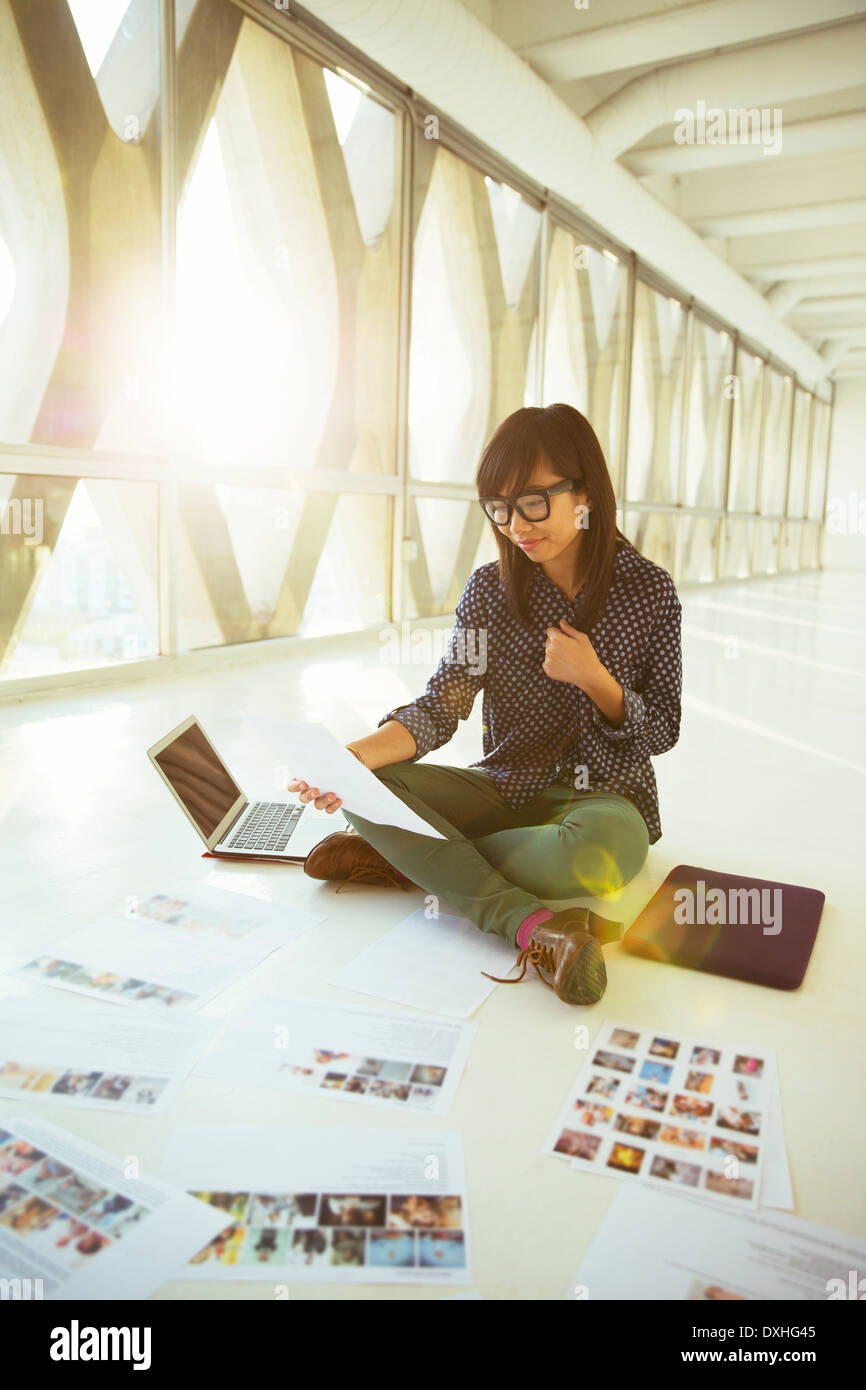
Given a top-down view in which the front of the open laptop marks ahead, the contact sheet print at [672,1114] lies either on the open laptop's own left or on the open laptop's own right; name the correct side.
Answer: on the open laptop's own right

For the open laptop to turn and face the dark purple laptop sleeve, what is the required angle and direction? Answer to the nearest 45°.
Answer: approximately 45° to its right

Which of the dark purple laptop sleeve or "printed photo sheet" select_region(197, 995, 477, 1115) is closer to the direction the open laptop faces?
the dark purple laptop sleeve

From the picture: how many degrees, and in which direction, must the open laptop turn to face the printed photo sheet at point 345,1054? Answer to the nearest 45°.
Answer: approximately 90° to its right

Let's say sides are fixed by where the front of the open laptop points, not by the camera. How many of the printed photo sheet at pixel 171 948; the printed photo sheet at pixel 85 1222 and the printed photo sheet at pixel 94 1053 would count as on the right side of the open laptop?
3

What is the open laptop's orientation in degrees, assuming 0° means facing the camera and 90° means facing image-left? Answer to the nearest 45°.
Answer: approximately 270°

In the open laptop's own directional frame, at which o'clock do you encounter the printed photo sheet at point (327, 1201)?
The printed photo sheet is roughly at 3 o'clock from the open laptop.

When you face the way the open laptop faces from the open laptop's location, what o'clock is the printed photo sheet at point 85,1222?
The printed photo sheet is roughly at 3 o'clock from the open laptop.

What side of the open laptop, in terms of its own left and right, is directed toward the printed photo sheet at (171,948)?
right

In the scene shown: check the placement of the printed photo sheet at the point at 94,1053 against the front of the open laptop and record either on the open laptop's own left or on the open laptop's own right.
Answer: on the open laptop's own right

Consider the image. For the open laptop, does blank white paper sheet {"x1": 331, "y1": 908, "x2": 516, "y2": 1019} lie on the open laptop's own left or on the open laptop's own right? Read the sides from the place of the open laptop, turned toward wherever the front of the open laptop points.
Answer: on the open laptop's own right

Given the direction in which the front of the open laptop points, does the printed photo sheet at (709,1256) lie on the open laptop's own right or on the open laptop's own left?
on the open laptop's own right

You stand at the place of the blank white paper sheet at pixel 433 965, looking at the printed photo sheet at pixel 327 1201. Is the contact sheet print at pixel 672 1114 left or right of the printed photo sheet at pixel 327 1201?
left

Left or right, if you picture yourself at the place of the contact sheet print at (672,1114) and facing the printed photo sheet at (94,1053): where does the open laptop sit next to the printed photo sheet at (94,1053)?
right
